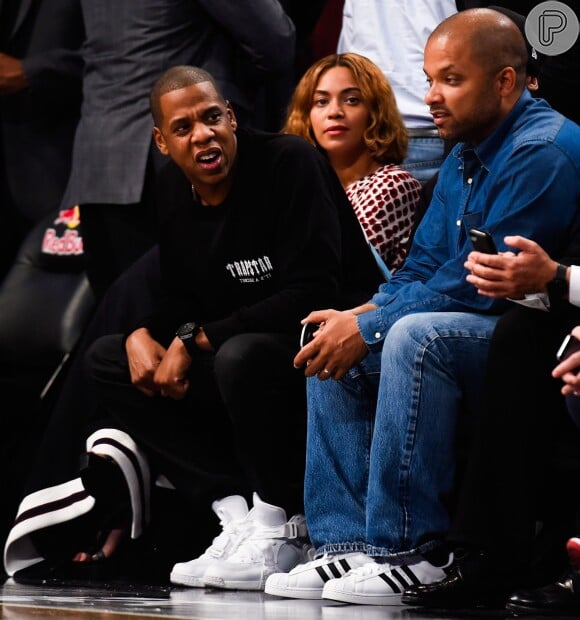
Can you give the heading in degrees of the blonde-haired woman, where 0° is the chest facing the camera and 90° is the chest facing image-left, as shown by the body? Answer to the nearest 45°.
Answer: approximately 45°

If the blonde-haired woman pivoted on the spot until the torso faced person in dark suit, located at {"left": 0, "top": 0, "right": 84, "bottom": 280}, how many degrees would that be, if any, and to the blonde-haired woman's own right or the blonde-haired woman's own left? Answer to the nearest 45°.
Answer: approximately 90° to the blonde-haired woman's own right

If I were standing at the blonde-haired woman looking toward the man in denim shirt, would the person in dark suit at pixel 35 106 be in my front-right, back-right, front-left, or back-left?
back-right

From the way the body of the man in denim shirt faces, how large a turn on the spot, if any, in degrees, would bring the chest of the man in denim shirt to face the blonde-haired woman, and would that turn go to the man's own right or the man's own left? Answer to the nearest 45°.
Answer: approximately 135° to the man's own right

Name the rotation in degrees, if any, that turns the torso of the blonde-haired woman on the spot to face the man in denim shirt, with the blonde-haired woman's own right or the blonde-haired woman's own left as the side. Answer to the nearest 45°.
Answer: approximately 45° to the blonde-haired woman's own left

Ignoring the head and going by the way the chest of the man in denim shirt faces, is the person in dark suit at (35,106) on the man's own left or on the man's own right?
on the man's own right

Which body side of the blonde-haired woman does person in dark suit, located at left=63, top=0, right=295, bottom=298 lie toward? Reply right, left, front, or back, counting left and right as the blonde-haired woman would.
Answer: right
